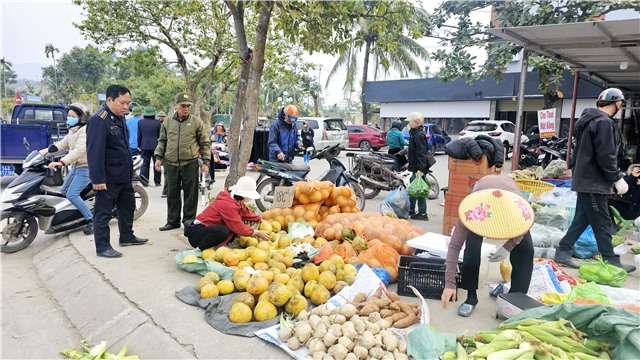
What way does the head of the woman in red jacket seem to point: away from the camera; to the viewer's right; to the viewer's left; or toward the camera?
to the viewer's right

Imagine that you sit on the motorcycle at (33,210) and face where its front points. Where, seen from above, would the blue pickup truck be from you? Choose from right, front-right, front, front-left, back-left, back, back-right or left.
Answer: back-right
